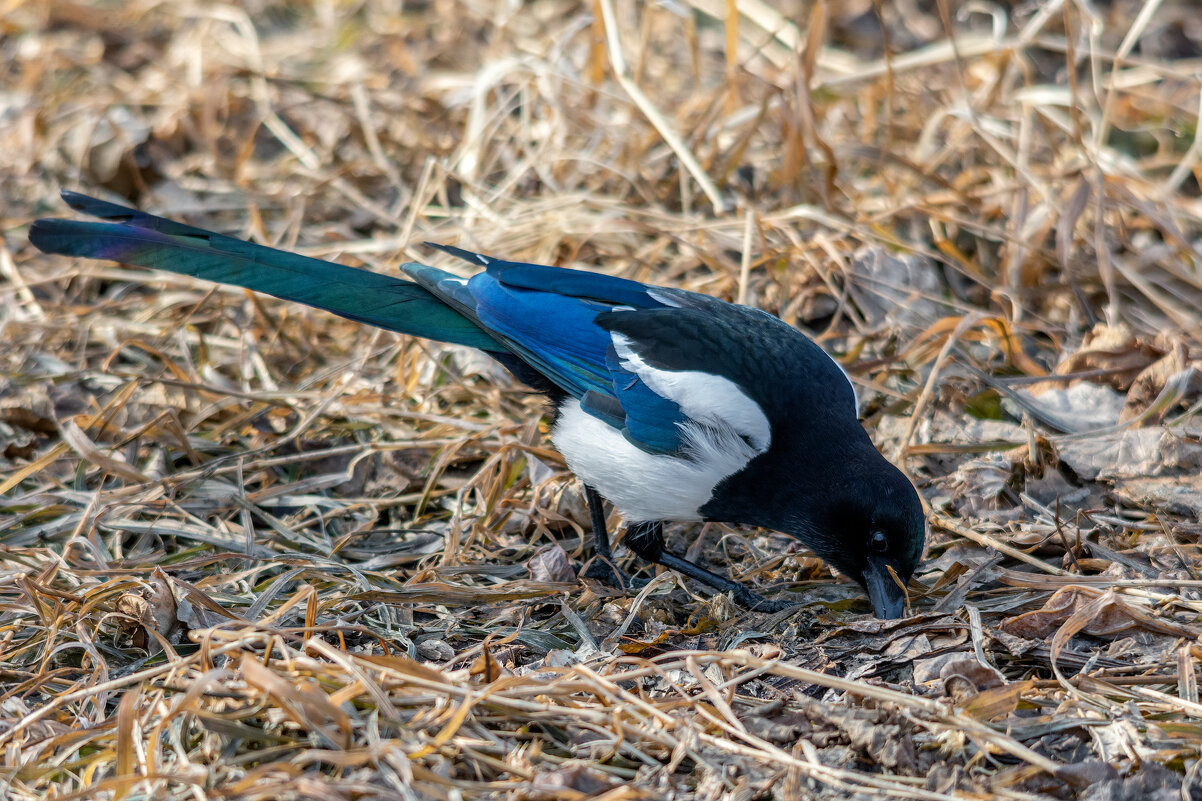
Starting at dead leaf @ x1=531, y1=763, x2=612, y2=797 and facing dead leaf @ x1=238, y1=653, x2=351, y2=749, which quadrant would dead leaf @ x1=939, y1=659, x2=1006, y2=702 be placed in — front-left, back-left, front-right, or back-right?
back-right

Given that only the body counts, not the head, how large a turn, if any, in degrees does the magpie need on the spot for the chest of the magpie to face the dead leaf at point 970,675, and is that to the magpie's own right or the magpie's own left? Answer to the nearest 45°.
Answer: approximately 45° to the magpie's own right

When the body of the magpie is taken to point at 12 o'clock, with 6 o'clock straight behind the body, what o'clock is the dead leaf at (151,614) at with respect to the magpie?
The dead leaf is roughly at 5 o'clock from the magpie.

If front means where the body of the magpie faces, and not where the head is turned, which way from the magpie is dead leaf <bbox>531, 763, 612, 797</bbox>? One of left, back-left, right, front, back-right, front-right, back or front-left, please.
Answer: right

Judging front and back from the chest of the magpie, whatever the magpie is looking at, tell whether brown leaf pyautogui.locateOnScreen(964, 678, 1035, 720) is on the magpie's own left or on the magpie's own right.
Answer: on the magpie's own right

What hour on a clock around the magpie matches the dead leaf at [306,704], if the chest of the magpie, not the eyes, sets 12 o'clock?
The dead leaf is roughly at 4 o'clock from the magpie.

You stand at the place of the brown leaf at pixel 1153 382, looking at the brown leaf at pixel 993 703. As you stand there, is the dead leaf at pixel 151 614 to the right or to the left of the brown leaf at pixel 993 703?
right

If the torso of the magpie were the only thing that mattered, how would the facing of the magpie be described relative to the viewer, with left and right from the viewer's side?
facing to the right of the viewer
